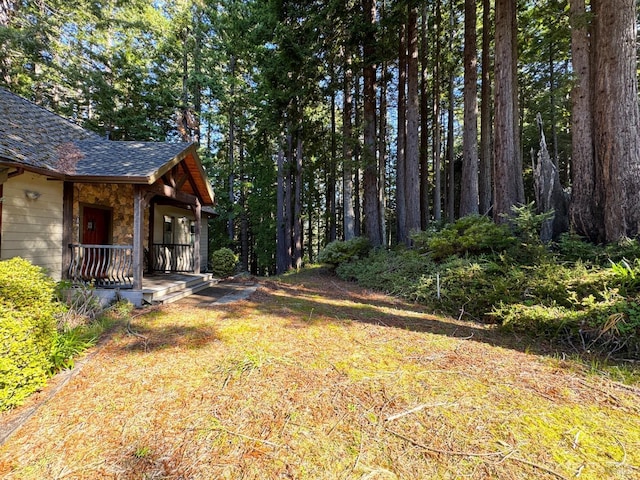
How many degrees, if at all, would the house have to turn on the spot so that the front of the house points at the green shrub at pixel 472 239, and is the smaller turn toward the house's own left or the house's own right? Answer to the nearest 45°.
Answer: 0° — it already faces it

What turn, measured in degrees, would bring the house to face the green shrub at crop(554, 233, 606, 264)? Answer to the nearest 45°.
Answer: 0° — it already faces it

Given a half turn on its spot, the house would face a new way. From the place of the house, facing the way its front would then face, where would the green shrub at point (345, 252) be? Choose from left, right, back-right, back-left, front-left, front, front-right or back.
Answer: back-right

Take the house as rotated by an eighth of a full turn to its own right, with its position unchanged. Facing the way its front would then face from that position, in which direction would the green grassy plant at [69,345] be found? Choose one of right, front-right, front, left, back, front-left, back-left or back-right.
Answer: front

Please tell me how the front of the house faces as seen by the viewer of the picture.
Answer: facing the viewer and to the right of the viewer

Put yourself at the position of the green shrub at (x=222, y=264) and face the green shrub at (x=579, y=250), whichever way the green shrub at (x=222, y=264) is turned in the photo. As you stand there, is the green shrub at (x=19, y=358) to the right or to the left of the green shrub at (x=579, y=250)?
right

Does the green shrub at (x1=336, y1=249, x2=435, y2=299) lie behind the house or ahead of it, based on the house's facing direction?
ahead

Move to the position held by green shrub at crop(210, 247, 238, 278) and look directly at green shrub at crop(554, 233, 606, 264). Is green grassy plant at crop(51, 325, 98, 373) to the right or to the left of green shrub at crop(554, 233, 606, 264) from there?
right

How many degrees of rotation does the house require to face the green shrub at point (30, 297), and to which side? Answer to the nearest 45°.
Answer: approximately 45° to its right

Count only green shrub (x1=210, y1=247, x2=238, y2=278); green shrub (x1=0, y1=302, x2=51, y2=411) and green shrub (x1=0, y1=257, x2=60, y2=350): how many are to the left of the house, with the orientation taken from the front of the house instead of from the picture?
1

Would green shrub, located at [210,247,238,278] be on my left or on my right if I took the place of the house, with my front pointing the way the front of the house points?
on my left

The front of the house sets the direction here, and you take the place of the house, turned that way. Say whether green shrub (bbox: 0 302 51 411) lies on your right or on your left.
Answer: on your right
